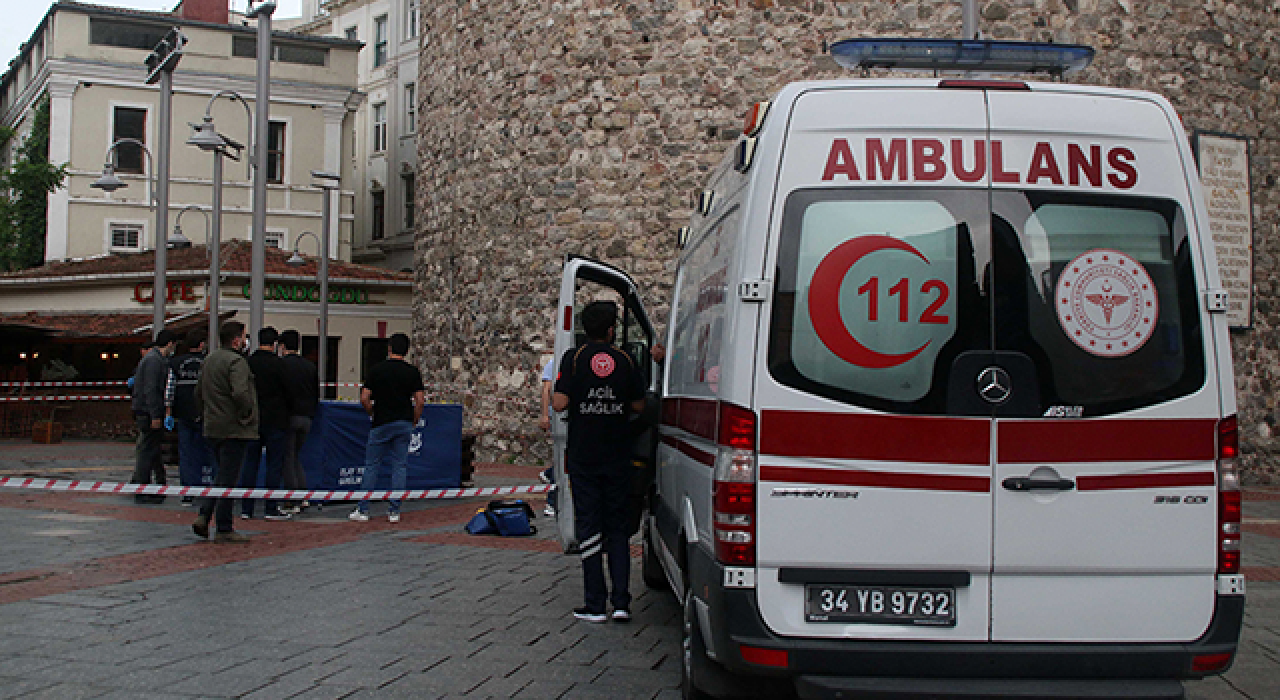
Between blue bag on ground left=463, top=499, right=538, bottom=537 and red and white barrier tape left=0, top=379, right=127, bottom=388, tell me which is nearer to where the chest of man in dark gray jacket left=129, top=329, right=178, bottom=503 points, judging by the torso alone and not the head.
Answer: the blue bag on ground

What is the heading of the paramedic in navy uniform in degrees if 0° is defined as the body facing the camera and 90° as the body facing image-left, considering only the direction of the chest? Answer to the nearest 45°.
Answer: approximately 180°

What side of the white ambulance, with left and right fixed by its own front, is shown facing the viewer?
back

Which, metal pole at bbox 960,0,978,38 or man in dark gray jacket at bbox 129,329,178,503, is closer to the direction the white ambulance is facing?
the metal pole

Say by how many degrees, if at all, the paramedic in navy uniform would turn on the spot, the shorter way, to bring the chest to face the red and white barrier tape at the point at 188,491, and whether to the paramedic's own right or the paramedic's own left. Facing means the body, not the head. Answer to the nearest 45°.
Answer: approximately 45° to the paramedic's own left

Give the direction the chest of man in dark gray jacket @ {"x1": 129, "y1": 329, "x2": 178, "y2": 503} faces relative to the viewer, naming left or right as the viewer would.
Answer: facing to the right of the viewer

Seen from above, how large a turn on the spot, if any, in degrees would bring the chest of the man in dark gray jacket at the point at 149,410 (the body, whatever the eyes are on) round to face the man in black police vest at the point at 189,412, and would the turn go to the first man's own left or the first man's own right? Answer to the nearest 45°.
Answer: approximately 45° to the first man's own right

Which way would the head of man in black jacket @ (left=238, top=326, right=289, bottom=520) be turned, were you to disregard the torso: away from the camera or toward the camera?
away from the camera

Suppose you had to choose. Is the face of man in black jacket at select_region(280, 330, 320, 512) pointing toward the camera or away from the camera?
away from the camera

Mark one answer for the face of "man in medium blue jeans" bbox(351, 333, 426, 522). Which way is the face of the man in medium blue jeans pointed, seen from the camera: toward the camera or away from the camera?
away from the camera

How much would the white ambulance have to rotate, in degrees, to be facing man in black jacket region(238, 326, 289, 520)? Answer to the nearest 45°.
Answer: approximately 45° to its left
